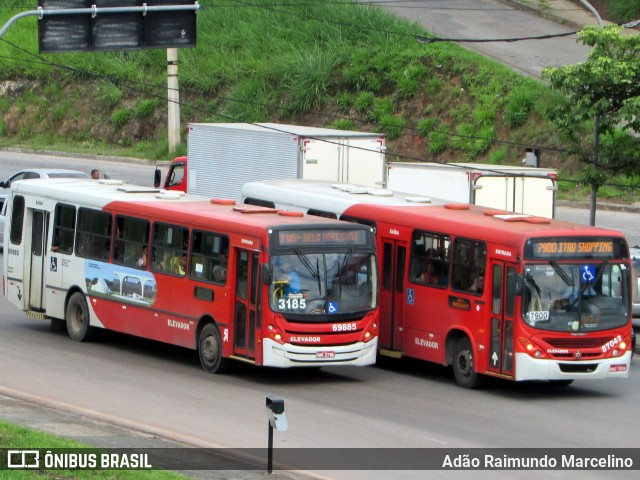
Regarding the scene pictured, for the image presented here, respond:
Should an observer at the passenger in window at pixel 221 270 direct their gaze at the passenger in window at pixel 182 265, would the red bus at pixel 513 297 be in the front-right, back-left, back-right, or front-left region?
back-right

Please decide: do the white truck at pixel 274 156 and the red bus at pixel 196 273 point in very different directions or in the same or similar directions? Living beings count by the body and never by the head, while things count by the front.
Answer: very different directions

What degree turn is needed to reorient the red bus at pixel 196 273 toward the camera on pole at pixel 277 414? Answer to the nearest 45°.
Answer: approximately 45° to its right

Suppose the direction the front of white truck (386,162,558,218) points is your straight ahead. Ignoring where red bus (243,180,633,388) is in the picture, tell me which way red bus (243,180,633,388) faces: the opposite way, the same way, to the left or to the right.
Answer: the opposite way

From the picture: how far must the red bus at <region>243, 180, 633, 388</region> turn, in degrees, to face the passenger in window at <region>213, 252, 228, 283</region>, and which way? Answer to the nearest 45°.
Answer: approximately 135° to its right

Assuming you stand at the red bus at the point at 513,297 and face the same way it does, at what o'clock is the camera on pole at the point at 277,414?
The camera on pole is roughly at 2 o'clock from the red bus.

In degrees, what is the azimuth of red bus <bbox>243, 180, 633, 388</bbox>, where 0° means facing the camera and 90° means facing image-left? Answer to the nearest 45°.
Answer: approximately 315°

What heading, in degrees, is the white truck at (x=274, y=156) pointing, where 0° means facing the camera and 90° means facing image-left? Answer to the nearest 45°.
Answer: approximately 135°

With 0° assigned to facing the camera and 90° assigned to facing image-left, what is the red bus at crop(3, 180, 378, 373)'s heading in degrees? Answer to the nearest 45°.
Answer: approximately 315°

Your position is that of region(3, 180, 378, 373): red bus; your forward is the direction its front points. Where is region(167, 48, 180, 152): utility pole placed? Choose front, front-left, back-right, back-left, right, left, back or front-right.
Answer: back-left
